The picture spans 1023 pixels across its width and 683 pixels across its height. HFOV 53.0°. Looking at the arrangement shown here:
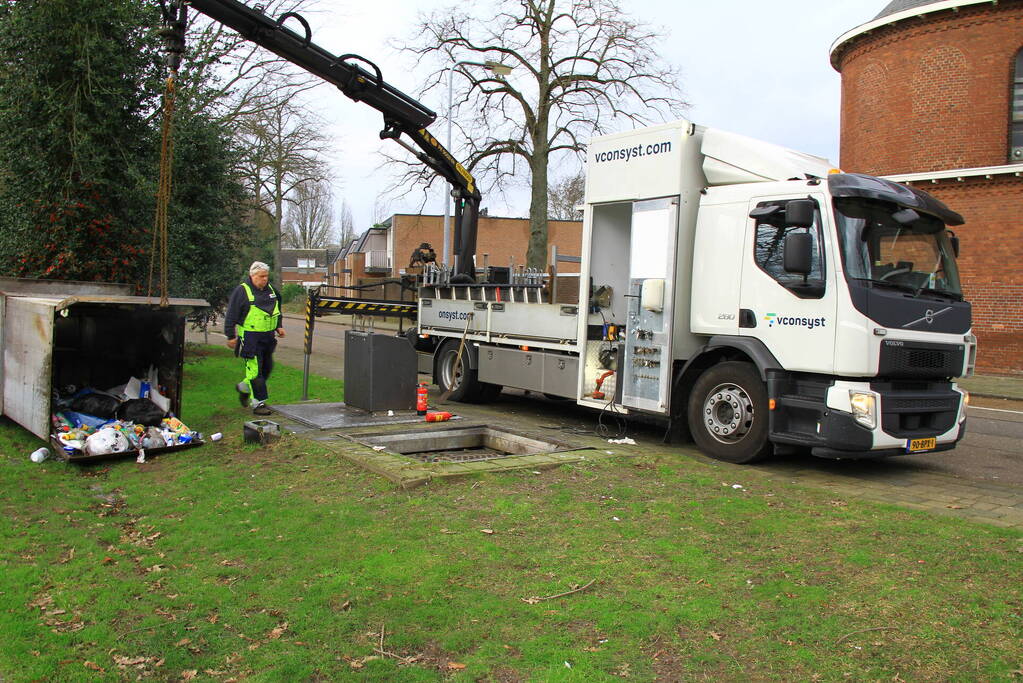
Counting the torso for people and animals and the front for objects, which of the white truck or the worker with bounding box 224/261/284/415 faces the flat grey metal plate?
the worker

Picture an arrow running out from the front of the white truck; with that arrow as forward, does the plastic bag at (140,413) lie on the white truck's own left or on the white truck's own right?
on the white truck's own right

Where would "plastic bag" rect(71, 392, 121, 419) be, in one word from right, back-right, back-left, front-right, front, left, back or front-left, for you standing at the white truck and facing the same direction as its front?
back-right

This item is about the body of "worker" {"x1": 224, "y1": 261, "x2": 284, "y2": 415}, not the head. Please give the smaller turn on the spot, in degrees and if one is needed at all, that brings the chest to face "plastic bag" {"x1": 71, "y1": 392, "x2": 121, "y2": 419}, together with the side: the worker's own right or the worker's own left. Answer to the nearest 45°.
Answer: approximately 90° to the worker's own right

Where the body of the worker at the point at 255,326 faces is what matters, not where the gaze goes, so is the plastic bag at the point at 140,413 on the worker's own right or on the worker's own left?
on the worker's own right

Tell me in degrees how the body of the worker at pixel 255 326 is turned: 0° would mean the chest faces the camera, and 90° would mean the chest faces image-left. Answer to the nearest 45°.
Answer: approximately 315°

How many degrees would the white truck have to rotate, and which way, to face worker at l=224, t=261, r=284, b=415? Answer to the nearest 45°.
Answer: approximately 135° to its right

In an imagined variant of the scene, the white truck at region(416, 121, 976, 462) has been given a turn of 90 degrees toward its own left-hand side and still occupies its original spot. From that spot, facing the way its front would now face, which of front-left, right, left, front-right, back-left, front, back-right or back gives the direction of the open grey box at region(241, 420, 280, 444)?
back-left

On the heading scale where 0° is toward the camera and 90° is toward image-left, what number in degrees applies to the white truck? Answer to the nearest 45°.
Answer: approximately 315°
